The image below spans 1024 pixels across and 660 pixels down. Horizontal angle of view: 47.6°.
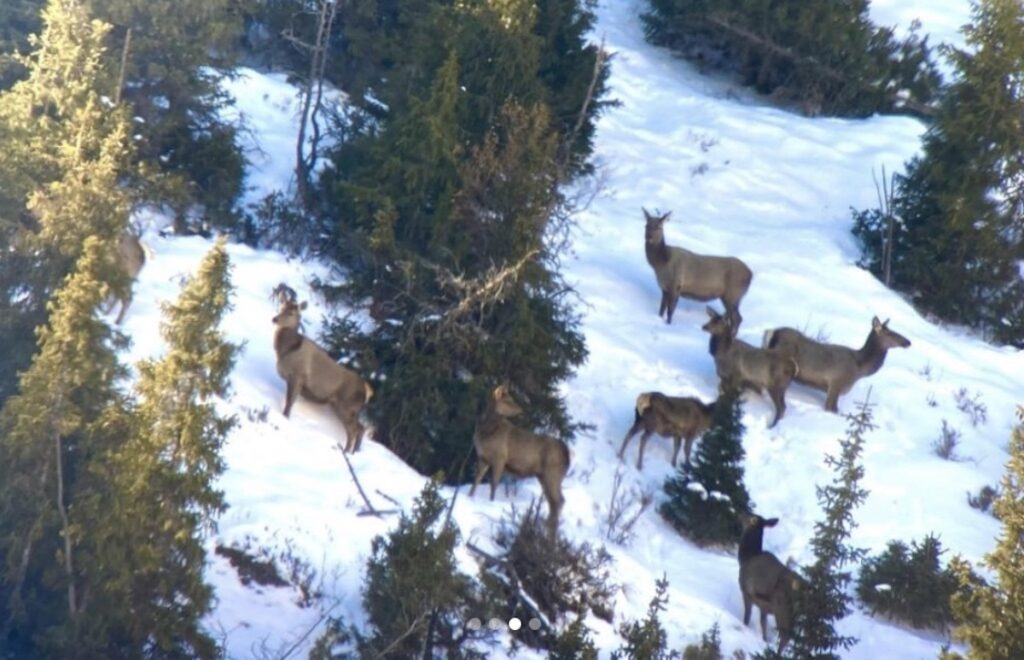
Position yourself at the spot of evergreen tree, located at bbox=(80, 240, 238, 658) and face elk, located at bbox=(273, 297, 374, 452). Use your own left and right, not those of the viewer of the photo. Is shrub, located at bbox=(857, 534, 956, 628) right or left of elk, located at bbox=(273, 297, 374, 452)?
right

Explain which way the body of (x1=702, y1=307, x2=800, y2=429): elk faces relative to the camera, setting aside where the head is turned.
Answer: to the viewer's left

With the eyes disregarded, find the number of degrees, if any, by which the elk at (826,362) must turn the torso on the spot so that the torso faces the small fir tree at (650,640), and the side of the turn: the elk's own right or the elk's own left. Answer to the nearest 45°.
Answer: approximately 90° to the elk's own right

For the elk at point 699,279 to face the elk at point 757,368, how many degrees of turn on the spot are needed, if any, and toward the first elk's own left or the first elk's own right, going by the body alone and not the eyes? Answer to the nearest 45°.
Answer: approximately 135° to the first elk's own left

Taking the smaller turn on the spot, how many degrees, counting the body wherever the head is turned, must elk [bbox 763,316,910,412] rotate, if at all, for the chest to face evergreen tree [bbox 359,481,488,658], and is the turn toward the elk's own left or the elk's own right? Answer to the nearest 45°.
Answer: approximately 90° to the elk's own right

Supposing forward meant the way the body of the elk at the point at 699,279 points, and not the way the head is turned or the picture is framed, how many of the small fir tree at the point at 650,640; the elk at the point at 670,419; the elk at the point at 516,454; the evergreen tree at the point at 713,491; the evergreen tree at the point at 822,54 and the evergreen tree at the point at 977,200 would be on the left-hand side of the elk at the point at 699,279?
4

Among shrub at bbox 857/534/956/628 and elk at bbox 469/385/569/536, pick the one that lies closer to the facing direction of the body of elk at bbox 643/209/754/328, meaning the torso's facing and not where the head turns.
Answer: the elk

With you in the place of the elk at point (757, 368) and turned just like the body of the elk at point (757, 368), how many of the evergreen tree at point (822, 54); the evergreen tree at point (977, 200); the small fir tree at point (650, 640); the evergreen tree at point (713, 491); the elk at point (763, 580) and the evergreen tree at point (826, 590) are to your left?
4

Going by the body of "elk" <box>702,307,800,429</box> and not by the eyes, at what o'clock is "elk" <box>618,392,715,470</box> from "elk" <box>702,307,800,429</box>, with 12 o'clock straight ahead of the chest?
"elk" <box>618,392,715,470</box> is roughly at 10 o'clock from "elk" <box>702,307,800,429</box>.

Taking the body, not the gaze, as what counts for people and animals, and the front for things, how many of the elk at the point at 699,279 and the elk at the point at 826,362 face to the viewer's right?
1

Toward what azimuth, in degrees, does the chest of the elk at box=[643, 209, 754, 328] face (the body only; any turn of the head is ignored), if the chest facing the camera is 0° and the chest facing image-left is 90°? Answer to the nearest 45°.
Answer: approximately 90°

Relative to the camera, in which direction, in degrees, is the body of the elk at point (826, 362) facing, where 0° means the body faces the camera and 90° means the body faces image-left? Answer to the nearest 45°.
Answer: approximately 270°

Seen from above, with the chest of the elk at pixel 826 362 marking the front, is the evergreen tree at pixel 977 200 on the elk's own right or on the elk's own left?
on the elk's own left

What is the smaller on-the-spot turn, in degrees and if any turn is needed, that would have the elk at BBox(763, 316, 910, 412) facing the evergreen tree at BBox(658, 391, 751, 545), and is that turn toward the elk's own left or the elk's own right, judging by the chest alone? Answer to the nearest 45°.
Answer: approximately 90° to the elk's own right
